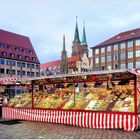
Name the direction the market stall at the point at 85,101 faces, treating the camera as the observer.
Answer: facing the viewer and to the left of the viewer
